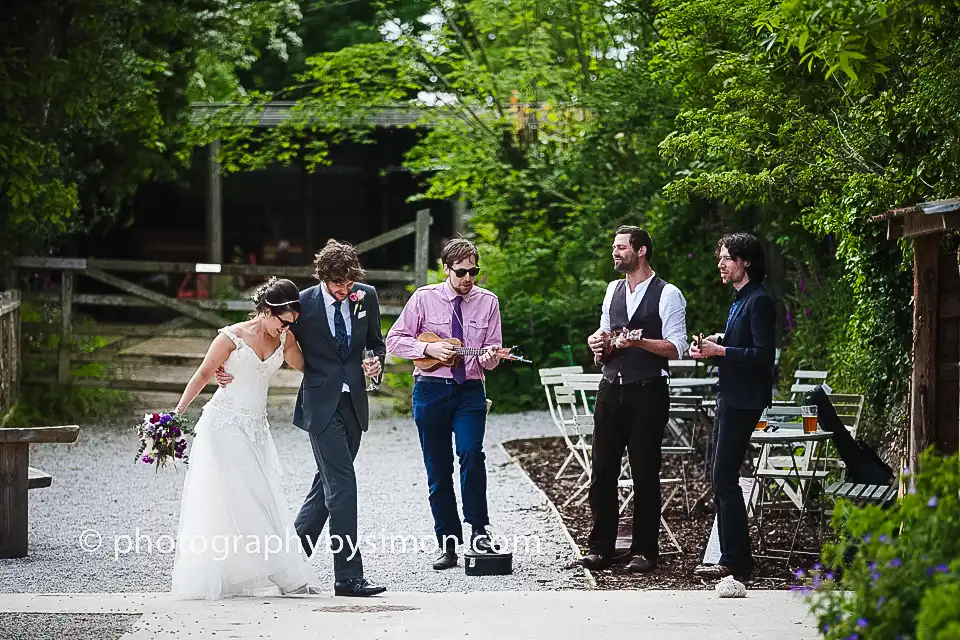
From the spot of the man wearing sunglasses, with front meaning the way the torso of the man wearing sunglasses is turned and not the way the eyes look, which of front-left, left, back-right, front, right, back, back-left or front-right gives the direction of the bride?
front-right

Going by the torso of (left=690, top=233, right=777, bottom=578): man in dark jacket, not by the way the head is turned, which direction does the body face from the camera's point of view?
to the viewer's left

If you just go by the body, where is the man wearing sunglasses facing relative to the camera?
toward the camera

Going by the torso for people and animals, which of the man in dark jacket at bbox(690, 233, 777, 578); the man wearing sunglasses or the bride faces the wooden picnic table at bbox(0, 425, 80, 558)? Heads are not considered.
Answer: the man in dark jacket

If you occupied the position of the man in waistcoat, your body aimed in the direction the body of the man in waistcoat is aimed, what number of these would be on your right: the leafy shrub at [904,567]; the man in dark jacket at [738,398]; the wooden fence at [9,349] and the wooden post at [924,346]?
1

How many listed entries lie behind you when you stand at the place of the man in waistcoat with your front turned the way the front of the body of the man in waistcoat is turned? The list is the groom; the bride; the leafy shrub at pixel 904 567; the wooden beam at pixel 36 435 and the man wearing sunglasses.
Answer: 0

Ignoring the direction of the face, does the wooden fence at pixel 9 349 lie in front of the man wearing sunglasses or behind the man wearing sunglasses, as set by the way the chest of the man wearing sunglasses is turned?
behind

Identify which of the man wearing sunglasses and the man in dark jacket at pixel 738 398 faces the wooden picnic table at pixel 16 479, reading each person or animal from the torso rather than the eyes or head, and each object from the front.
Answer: the man in dark jacket

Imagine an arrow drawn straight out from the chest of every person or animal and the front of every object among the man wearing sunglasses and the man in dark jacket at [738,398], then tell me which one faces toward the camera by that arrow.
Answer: the man wearing sunglasses

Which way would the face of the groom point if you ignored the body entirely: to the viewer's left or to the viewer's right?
to the viewer's left

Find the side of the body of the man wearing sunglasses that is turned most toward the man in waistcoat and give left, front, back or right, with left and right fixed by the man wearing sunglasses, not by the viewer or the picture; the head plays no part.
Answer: left

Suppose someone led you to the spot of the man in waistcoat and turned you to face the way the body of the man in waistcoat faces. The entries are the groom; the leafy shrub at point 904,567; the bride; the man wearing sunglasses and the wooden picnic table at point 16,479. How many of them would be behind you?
0

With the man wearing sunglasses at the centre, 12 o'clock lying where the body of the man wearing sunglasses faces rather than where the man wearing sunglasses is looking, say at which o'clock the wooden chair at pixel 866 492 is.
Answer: The wooden chair is roughly at 9 o'clock from the man wearing sunglasses.

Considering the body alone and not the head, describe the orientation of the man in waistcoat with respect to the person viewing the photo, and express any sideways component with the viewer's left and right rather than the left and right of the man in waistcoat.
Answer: facing the viewer and to the left of the viewer

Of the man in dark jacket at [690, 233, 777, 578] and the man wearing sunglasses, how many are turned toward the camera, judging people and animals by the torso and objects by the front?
1

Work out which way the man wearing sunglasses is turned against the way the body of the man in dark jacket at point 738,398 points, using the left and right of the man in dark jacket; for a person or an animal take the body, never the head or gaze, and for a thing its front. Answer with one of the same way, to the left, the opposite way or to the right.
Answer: to the left

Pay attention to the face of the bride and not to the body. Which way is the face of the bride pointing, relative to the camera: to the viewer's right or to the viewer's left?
to the viewer's right

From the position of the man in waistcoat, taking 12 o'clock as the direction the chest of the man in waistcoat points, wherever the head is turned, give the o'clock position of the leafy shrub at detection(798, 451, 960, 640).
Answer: The leafy shrub is roughly at 10 o'clock from the man in waistcoat.
